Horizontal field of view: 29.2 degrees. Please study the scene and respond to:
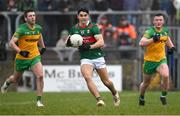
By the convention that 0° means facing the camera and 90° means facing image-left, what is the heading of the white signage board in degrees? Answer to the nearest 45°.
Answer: approximately 0°

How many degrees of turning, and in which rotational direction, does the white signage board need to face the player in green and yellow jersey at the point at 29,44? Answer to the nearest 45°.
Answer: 0° — it already faces them

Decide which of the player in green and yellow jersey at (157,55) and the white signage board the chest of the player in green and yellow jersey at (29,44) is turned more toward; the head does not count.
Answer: the player in green and yellow jersey

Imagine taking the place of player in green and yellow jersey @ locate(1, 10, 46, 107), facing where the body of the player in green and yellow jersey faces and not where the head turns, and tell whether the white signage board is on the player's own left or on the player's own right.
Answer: on the player's own left

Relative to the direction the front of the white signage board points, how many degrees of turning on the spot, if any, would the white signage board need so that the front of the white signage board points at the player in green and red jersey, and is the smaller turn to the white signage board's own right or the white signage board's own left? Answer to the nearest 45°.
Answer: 0° — it already faces them

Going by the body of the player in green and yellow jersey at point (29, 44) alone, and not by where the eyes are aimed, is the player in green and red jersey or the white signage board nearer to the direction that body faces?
the player in green and red jersey
